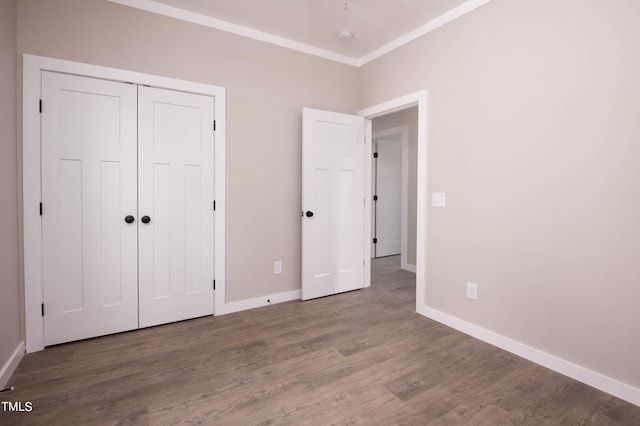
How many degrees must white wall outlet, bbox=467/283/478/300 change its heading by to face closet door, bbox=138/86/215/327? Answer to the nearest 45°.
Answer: approximately 45° to its right

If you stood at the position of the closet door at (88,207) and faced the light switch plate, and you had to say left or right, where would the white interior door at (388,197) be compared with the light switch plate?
left

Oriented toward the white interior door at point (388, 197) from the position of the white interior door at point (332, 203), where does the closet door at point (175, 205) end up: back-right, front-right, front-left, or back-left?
back-left

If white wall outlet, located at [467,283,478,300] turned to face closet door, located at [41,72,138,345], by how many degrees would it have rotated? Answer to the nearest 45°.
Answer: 0° — it already faces it

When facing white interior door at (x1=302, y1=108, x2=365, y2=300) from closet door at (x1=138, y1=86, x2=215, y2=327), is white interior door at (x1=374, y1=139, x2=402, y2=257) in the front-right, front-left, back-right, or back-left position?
front-left

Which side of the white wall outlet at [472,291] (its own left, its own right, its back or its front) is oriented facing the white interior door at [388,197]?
right

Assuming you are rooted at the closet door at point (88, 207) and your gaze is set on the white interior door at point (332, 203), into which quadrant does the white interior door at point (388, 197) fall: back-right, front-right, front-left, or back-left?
front-left

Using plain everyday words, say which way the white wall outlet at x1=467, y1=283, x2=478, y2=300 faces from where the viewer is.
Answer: facing the viewer and to the left of the viewer

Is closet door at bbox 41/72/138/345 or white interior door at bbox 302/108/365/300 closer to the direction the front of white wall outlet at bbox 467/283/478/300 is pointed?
the closet door
